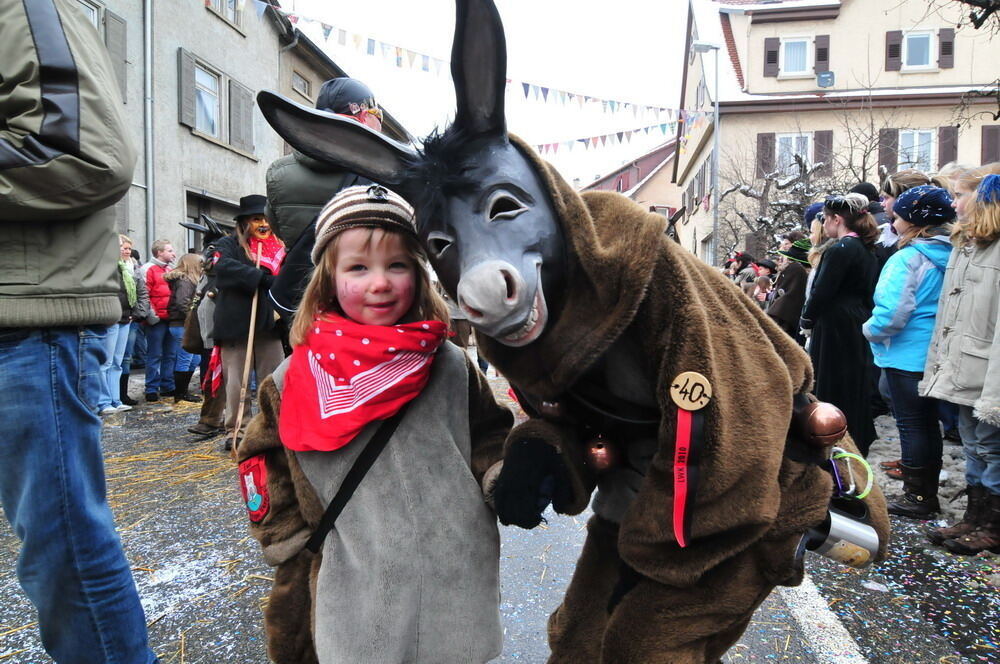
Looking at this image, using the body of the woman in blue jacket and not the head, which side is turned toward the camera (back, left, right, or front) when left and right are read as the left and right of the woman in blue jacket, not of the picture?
left

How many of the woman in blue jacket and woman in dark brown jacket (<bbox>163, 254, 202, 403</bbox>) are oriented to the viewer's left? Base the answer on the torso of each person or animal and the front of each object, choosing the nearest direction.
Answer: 1

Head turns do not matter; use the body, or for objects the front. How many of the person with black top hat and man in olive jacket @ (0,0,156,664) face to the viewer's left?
1
